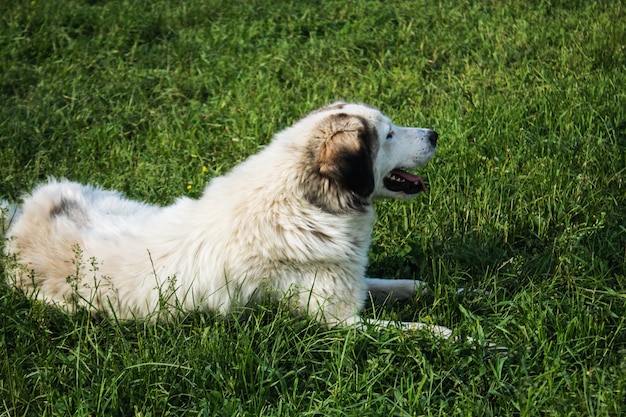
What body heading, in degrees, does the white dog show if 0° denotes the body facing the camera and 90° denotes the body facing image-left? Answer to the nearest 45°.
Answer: approximately 270°
